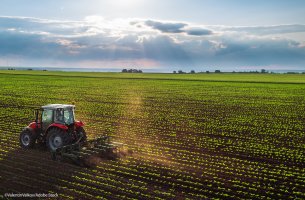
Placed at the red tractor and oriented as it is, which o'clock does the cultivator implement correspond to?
The cultivator implement is roughly at 6 o'clock from the red tractor.
